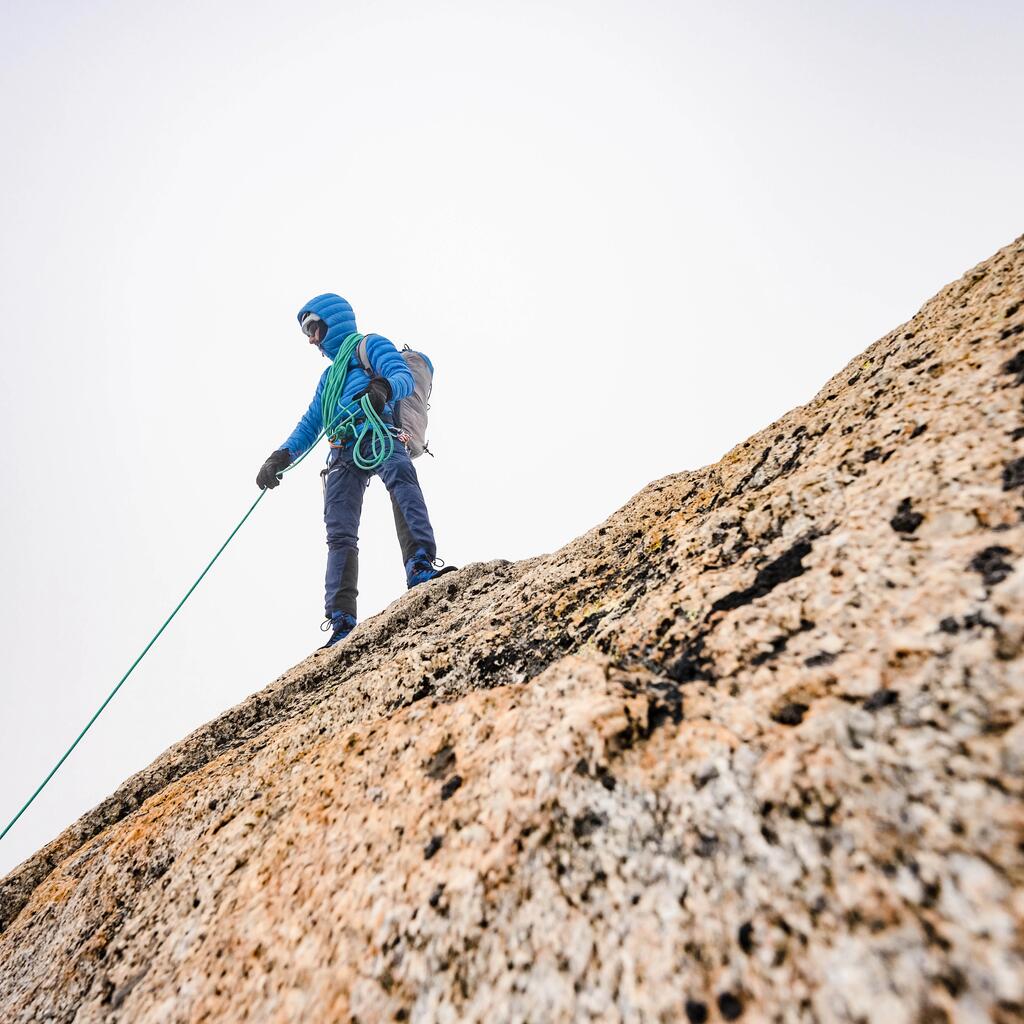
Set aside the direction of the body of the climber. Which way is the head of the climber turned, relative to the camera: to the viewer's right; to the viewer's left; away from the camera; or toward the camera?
to the viewer's left

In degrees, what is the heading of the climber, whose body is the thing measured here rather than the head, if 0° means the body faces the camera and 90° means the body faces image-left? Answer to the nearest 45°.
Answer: approximately 45°
